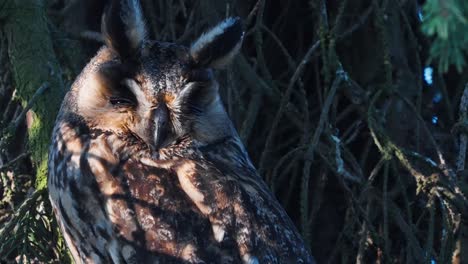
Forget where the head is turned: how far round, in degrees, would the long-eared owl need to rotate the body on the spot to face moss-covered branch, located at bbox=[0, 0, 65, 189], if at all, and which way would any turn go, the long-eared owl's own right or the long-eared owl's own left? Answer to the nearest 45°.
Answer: approximately 135° to the long-eared owl's own right

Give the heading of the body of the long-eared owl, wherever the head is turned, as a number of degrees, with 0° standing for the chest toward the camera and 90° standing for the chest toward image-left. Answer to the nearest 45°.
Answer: approximately 0°
